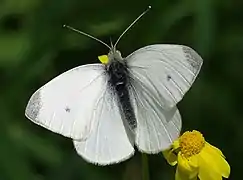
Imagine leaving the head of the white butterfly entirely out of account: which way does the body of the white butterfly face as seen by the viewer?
away from the camera
